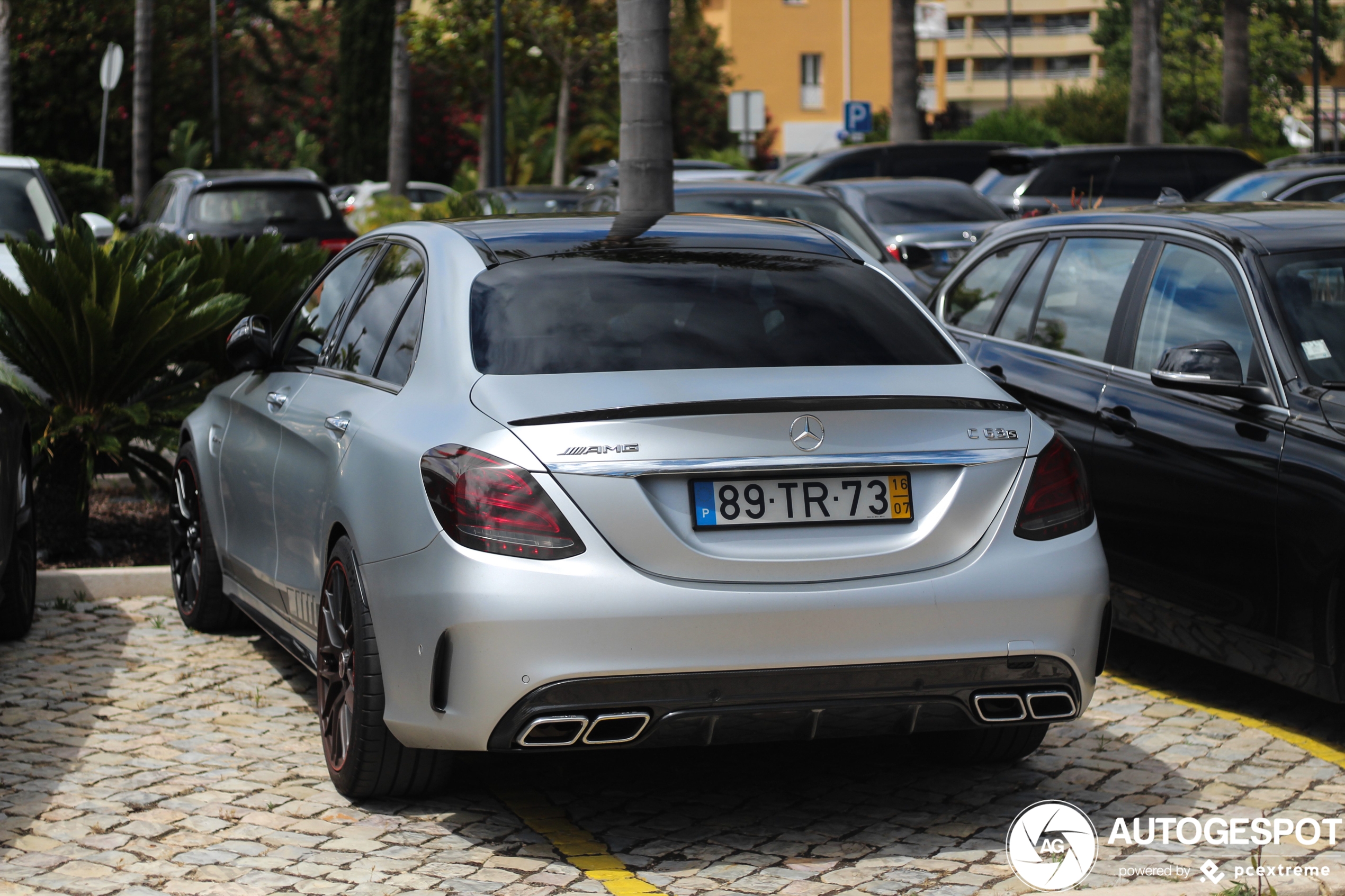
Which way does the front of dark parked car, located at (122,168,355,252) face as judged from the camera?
facing away from the viewer and to the left of the viewer

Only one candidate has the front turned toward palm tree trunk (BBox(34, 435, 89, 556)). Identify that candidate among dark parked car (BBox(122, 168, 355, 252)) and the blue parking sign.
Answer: the blue parking sign

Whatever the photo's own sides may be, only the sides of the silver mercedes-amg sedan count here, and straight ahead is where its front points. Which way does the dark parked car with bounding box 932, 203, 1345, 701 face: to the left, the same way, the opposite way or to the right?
the opposite way

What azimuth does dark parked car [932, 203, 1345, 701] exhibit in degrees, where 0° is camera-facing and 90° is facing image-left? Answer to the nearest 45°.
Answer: approximately 315°

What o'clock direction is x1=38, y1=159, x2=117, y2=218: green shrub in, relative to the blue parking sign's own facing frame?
The green shrub is roughly at 2 o'clock from the blue parking sign.

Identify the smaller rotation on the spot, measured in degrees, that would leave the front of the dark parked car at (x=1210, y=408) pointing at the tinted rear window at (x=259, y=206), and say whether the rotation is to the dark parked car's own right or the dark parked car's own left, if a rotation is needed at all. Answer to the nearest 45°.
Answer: approximately 180°

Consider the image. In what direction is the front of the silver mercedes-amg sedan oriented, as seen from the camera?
facing away from the viewer and to the left of the viewer
